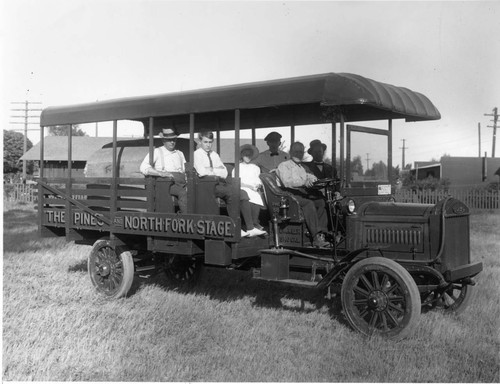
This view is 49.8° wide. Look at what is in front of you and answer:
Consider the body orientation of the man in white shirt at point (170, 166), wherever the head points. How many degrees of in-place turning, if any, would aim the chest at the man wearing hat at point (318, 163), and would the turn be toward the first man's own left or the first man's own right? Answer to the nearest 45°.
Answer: approximately 90° to the first man's own left

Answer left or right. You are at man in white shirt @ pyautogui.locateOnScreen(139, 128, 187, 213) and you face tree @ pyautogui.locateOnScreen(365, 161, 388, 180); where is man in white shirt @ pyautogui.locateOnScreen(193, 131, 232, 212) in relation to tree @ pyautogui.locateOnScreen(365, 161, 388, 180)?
right

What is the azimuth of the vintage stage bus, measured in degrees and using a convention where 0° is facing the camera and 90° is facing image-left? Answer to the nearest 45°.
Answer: approximately 315°

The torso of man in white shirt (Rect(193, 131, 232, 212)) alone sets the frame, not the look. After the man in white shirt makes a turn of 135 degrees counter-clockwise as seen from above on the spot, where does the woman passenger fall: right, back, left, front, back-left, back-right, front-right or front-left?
right

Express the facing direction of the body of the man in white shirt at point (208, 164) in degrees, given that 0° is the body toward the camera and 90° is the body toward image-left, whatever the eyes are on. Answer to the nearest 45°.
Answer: approximately 315°

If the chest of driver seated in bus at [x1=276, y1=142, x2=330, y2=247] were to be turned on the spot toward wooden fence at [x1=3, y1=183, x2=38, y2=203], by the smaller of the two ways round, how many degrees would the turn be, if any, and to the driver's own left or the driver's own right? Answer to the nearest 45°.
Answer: approximately 180°

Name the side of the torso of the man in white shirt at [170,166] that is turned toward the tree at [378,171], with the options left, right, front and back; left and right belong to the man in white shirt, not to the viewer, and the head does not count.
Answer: left

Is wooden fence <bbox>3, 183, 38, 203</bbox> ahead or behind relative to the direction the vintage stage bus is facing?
behind

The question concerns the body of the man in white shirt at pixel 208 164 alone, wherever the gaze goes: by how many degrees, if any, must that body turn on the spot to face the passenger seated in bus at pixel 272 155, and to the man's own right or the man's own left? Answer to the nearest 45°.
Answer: approximately 90° to the man's own left

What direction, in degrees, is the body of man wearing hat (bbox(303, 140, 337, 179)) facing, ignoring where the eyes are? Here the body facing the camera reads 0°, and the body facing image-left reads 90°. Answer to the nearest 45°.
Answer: approximately 315°
